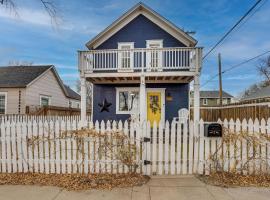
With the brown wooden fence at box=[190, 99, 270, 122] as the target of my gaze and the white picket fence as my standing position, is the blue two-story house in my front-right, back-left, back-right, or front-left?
front-left

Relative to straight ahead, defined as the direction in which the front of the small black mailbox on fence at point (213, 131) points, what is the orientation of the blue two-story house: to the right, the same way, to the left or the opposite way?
the same way

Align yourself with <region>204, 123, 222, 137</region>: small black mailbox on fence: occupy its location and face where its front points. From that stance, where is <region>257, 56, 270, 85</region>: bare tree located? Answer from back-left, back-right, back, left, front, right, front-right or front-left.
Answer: back

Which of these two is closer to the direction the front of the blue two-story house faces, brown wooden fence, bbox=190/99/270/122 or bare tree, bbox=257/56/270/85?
the brown wooden fence

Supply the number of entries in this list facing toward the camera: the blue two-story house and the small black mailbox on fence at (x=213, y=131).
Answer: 2

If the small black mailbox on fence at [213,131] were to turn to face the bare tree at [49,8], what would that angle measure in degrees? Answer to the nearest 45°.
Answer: approximately 90° to its right

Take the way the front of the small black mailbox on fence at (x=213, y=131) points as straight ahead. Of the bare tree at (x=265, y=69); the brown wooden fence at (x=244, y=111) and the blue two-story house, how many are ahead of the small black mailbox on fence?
0

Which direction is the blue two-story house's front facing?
toward the camera

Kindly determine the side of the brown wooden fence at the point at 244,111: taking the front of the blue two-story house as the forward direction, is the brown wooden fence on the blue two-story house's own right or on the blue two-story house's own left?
on the blue two-story house's own left

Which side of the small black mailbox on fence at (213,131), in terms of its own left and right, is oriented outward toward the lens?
front

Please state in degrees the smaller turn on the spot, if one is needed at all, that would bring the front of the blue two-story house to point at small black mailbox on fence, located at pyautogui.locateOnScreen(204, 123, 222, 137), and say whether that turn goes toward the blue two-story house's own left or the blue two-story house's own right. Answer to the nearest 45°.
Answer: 0° — it already faces it

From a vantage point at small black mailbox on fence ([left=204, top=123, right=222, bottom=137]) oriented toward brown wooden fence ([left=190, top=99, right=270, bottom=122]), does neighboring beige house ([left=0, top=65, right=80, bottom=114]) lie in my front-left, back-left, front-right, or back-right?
front-left

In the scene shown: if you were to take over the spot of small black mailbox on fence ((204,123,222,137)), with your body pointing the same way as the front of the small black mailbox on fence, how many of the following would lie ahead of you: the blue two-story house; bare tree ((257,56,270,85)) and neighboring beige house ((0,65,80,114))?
0

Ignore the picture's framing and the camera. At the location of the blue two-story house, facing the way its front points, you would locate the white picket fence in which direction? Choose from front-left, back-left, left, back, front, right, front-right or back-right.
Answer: front

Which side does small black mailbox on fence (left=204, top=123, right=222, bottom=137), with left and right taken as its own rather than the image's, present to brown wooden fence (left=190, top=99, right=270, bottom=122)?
back
